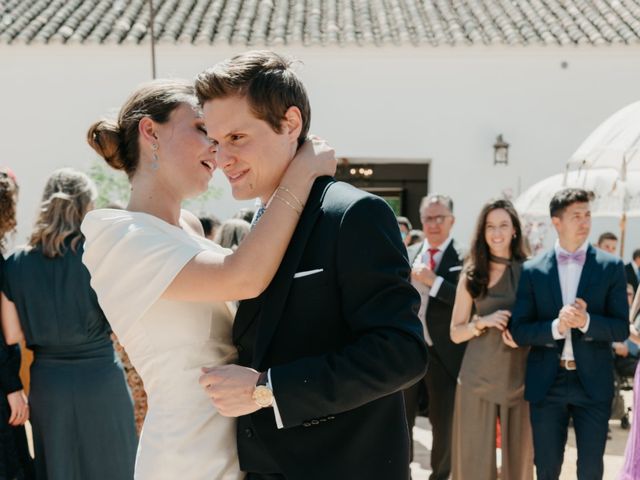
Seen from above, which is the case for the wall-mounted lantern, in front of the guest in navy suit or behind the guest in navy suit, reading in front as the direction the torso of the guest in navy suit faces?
behind

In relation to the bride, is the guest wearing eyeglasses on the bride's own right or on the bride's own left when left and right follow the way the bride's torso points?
on the bride's own left

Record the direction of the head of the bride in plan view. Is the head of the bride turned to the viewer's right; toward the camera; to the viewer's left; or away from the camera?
to the viewer's right

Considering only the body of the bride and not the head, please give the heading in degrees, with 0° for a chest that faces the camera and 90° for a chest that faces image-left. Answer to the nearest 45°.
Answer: approximately 270°

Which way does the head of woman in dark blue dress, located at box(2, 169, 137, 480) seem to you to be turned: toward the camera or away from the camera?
away from the camera

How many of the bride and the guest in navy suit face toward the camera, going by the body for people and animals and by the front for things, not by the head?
1

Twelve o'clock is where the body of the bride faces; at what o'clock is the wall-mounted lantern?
The wall-mounted lantern is roughly at 10 o'clock from the bride.
